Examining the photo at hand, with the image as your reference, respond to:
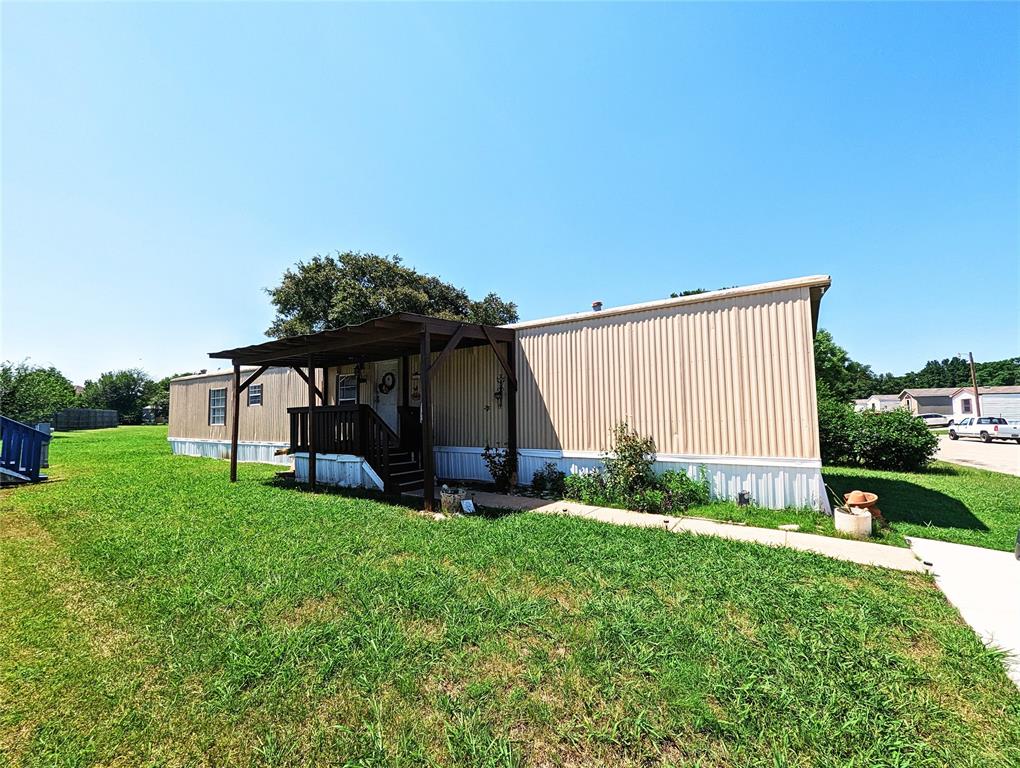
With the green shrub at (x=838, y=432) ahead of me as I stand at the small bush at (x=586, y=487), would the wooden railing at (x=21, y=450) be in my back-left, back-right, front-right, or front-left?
back-left

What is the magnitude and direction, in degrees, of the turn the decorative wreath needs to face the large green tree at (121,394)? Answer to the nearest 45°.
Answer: approximately 90° to its right

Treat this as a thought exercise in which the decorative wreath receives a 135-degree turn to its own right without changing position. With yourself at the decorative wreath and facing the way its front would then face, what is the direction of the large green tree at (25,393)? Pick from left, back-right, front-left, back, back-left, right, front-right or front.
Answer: front-left

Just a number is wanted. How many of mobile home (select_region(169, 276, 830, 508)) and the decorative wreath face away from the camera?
0

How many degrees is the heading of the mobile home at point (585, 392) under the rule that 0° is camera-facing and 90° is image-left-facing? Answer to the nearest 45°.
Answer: approximately 45°

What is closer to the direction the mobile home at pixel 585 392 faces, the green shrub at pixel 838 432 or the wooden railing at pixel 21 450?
the wooden railing

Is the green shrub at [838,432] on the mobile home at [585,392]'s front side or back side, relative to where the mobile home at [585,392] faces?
on the back side

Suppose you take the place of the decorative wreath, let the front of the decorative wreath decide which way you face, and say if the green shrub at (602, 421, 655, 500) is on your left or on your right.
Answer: on your left

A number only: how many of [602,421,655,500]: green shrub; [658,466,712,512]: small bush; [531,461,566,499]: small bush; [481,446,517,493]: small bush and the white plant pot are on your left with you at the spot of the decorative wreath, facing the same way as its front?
5

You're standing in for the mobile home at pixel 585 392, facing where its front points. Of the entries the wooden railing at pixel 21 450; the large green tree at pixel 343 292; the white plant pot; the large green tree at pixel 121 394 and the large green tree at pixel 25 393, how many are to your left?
1

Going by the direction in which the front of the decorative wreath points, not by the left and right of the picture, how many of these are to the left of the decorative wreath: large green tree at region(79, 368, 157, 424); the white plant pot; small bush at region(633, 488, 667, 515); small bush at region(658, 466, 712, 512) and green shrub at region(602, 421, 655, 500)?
4
